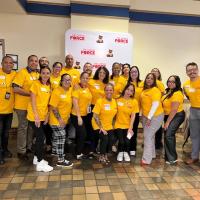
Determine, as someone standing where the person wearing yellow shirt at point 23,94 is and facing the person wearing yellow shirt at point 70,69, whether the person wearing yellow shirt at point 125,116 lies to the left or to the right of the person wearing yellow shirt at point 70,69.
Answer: right

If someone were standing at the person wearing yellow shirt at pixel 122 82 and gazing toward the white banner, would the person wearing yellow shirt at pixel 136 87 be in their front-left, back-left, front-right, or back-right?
back-right

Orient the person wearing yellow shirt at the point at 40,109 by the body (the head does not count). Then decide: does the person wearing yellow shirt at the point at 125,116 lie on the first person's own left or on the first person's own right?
on the first person's own left

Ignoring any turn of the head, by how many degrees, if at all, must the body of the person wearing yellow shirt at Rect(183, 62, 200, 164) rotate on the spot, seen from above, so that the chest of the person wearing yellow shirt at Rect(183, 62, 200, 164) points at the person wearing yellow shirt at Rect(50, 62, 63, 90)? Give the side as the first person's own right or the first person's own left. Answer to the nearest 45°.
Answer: approximately 45° to the first person's own right
